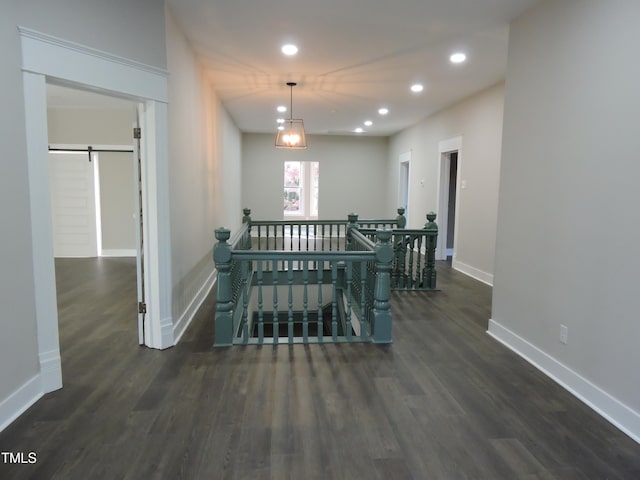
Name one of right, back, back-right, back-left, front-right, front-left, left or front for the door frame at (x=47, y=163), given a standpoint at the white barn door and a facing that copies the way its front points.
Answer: front

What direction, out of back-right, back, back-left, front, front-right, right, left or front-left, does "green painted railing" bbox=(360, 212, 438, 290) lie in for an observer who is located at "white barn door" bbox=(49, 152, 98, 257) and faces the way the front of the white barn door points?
front-left

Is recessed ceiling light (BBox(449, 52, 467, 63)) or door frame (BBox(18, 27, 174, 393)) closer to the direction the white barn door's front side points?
the door frame

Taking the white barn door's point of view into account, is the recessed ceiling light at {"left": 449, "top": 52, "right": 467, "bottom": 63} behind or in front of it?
in front

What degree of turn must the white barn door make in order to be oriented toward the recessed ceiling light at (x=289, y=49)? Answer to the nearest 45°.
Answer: approximately 45° to its left

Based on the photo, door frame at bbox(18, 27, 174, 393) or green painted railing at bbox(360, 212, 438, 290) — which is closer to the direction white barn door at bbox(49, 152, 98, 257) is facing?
the door frame

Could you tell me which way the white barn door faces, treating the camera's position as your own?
facing the viewer
